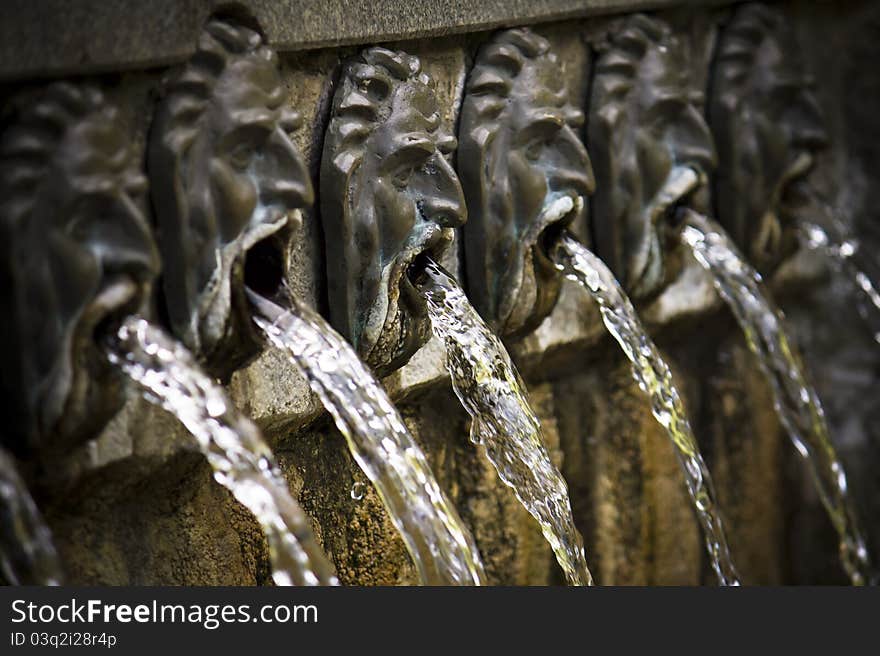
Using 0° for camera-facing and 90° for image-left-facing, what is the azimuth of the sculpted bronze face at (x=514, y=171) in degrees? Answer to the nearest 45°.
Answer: approximately 315°

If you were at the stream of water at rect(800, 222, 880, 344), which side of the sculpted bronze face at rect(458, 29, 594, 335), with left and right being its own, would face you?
left

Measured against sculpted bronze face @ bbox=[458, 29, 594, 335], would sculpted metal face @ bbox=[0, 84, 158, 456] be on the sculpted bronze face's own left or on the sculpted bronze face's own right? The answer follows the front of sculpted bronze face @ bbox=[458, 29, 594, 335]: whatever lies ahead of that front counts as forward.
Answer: on the sculpted bronze face's own right

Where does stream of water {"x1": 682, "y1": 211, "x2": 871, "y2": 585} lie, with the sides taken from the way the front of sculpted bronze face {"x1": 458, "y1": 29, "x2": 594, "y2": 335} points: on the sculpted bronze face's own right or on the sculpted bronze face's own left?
on the sculpted bronze face's own left

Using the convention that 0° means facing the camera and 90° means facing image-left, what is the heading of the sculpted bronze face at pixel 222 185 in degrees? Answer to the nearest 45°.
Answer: approximately 315°

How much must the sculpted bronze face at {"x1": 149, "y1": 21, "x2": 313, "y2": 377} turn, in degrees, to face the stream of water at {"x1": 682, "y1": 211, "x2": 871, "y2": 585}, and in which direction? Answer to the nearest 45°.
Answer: approximately 90° to its left

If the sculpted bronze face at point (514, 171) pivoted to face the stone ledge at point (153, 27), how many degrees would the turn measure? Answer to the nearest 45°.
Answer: approximately 90° to its right

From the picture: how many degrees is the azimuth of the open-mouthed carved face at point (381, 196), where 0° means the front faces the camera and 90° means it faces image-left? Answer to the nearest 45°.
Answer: approximately 315°
